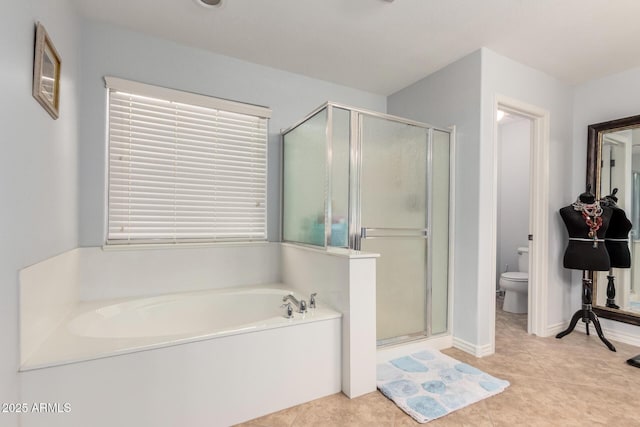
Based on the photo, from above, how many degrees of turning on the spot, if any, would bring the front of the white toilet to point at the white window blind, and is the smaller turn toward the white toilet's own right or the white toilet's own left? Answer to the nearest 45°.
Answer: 0° — it already faces it

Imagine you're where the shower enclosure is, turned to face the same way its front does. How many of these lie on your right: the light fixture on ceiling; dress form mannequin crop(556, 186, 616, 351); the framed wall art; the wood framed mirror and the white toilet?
2

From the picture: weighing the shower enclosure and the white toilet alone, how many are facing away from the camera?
0

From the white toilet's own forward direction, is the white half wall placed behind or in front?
in front

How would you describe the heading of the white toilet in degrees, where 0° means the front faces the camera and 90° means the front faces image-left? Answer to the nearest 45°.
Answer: approximately 45°

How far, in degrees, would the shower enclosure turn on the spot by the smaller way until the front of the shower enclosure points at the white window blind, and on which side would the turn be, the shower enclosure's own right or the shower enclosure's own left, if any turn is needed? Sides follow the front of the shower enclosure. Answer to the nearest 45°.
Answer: approximately 135° to the shower enclosure's own right

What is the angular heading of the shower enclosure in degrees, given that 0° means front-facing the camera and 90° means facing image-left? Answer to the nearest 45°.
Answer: approximately 315°

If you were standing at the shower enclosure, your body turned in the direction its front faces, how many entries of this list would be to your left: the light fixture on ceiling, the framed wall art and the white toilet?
1

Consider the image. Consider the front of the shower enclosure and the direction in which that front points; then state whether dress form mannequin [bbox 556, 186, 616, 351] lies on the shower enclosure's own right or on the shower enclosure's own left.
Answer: on the shower enclosure's own left

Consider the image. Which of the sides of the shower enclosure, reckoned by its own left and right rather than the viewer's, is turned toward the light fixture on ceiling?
right

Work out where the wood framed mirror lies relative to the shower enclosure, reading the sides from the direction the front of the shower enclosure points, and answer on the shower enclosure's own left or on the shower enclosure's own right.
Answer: on the shower enclosure's own left

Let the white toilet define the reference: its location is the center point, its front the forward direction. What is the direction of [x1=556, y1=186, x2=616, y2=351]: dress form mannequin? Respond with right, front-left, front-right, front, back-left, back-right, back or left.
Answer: left
